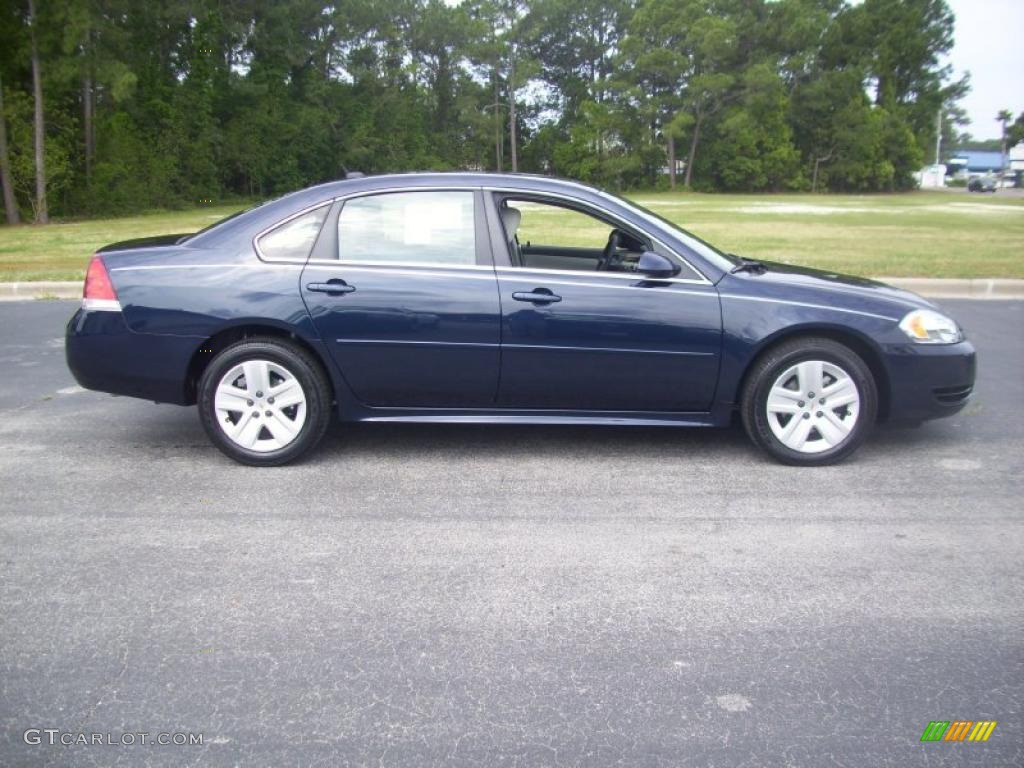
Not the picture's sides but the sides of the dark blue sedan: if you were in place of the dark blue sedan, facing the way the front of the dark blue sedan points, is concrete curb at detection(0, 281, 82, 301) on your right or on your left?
on your left

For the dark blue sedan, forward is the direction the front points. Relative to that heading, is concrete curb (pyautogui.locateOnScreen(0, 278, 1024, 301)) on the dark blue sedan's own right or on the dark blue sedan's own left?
on the dark blue sedan's own left

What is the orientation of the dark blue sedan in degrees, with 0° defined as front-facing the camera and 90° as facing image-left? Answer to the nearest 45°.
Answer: approximately 270°
